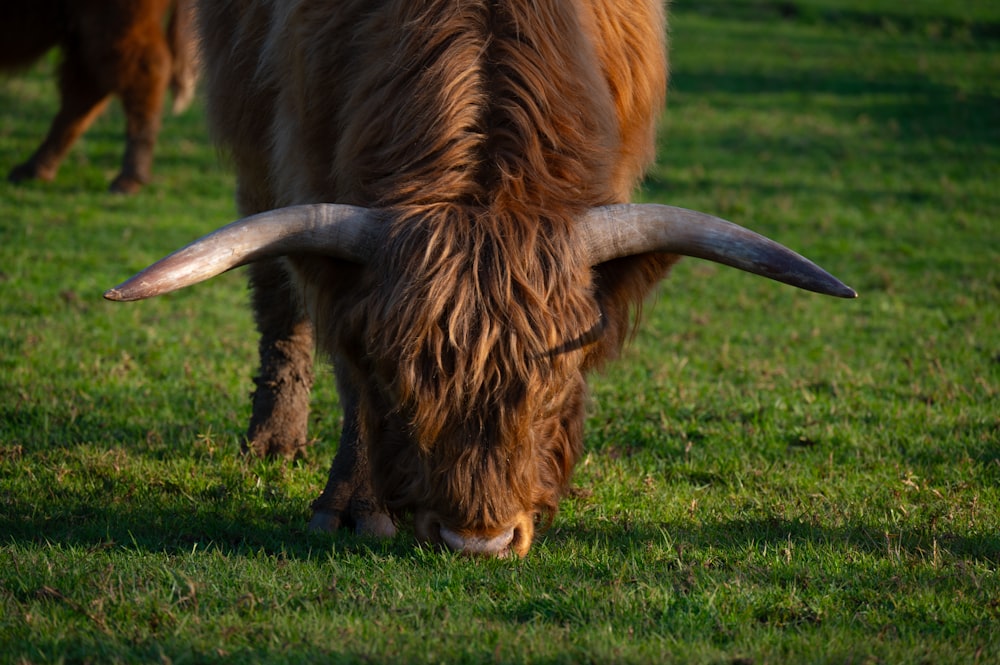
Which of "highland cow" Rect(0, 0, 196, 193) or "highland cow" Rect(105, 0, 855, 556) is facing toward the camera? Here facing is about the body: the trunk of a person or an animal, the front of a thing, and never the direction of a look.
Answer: "highland cow" Rect(105, 0, 855, 556)

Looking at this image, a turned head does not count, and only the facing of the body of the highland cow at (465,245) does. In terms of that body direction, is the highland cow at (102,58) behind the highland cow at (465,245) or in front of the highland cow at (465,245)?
behind

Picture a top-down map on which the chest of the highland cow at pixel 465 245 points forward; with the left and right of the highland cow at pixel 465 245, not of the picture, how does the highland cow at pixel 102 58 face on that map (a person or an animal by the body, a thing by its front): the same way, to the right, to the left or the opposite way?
to the right

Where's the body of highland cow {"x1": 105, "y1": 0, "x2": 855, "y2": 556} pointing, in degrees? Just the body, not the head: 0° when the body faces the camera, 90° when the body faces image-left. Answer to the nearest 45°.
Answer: approximately 0°

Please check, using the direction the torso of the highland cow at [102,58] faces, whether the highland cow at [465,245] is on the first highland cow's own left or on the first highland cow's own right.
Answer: on the first highland cow's own left

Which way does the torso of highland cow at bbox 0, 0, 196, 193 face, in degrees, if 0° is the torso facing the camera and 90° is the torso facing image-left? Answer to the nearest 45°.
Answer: approximately 90°

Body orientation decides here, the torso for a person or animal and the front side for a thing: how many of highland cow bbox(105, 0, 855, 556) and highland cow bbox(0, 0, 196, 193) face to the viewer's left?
1
